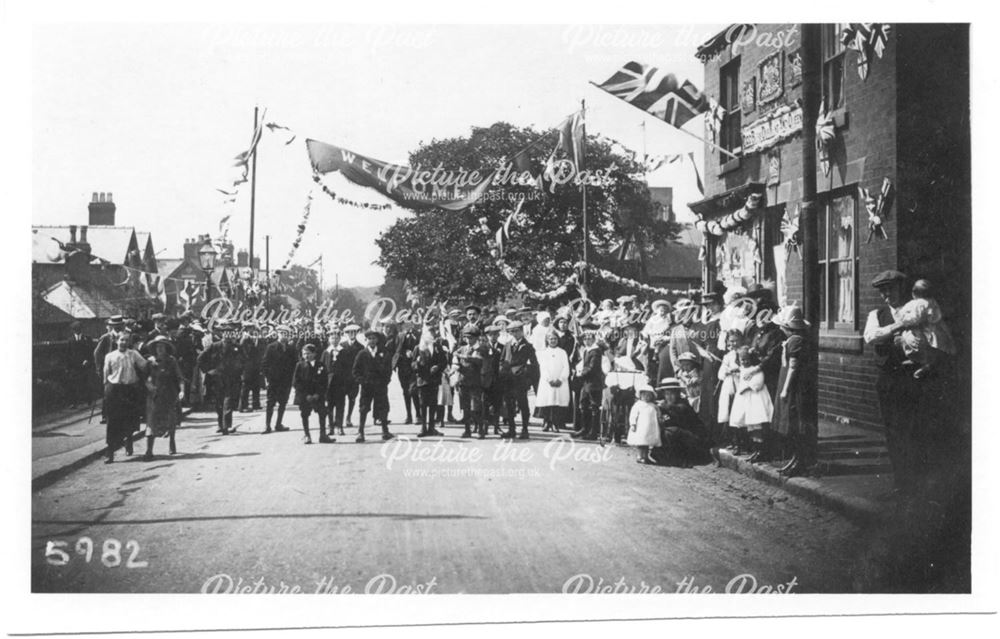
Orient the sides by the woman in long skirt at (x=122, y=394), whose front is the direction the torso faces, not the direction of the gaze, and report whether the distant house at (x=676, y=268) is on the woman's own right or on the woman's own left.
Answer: on the woman's own left

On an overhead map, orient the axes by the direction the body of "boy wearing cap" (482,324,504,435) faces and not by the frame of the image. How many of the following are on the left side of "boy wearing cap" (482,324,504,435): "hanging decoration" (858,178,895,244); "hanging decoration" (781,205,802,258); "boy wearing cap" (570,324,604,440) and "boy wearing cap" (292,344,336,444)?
3

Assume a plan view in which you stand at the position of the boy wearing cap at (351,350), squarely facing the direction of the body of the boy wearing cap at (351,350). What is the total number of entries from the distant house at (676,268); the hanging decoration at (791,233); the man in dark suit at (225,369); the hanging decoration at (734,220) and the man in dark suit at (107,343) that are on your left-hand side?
3

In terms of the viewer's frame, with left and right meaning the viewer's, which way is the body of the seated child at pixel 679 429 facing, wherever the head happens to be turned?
facing the viewer and to the left of the viewer

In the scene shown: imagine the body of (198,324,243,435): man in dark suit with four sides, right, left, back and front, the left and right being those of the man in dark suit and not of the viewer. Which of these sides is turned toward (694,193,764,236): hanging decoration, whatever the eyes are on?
left

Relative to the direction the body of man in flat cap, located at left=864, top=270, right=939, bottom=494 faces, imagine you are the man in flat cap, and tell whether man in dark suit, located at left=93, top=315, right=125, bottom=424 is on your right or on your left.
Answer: on your right

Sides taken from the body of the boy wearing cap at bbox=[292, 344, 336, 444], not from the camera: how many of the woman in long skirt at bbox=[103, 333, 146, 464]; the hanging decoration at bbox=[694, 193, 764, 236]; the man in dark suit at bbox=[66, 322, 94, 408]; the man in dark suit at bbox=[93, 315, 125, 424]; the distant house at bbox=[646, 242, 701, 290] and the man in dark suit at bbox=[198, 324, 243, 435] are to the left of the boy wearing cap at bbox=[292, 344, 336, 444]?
2

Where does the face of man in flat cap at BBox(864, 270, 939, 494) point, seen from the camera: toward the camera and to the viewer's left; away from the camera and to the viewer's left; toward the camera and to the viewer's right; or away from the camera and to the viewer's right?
toward the camera and to the viewer's left

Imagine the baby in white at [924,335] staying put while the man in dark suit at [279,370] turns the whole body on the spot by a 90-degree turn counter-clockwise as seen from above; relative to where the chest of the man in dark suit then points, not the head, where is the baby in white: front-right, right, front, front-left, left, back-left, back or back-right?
front-right
